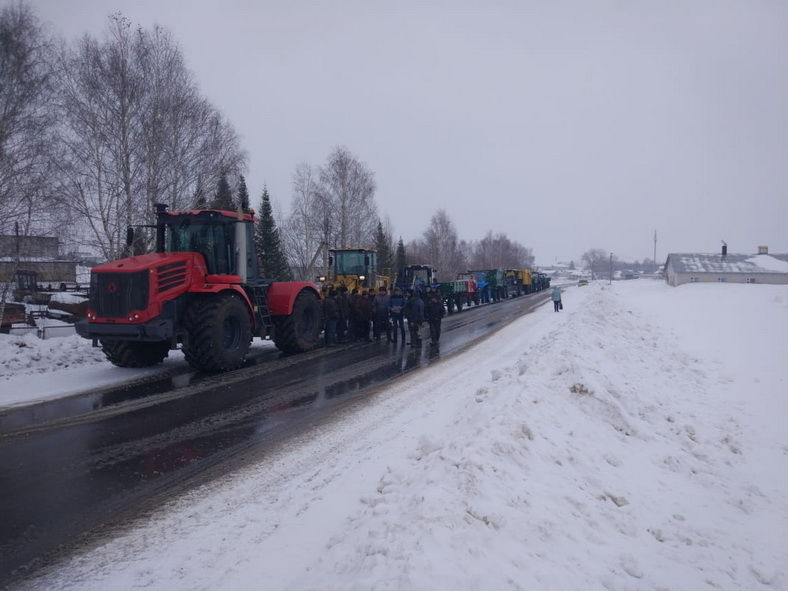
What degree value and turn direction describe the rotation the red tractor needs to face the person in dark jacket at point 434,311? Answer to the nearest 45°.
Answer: approximately 135° to its left

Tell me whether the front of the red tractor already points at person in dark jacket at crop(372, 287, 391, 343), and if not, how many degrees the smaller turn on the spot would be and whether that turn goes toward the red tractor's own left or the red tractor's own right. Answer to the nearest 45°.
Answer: approximately 180°

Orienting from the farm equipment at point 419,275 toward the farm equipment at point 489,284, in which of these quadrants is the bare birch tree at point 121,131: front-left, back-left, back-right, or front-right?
back-left

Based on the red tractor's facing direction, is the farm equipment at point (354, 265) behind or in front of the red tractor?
behind

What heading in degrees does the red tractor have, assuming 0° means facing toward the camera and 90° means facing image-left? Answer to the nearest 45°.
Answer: approximately 45°

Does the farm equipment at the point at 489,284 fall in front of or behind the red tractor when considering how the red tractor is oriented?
behind

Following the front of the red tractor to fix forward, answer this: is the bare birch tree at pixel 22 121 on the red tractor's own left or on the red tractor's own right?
on the red tractor's own right

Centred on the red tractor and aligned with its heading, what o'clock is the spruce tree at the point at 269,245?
The spruce tree is roughly at 5 o'clock from the red tractor.

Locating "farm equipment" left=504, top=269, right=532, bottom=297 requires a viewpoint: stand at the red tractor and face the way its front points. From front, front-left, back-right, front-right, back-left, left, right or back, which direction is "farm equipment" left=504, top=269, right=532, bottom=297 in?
back

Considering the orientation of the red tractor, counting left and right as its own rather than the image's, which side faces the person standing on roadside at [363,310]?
back

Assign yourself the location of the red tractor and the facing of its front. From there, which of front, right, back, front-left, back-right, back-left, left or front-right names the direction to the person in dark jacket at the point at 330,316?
back

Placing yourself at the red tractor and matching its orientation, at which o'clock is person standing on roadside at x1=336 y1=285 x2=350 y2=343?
The person standing on roadside is roughly at 6 o'clock from the red tractor.
